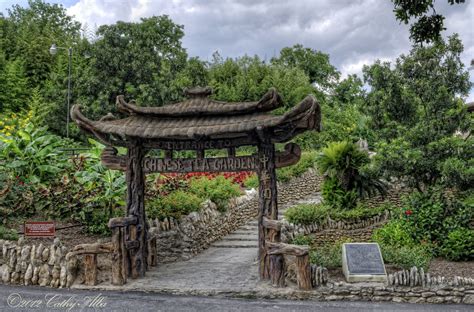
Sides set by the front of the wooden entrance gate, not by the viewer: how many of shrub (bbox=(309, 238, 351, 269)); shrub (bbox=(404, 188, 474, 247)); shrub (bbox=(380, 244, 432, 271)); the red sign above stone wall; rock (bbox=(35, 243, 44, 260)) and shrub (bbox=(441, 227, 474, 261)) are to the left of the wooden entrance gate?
4

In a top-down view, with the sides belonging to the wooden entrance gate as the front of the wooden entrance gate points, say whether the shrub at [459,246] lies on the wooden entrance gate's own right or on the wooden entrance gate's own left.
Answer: on the wooden entrance gate's own left

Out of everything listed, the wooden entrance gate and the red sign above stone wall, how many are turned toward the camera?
2

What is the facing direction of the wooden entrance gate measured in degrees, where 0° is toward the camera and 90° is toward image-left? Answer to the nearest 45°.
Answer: approximately 0°

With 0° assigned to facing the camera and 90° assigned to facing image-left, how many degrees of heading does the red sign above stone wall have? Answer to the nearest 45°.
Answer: approximately 0°

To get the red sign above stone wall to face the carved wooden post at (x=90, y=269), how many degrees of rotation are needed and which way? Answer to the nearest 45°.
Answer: approximately 45° to its left

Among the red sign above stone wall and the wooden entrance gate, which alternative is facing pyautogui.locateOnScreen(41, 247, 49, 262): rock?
the red sign above stone wall
